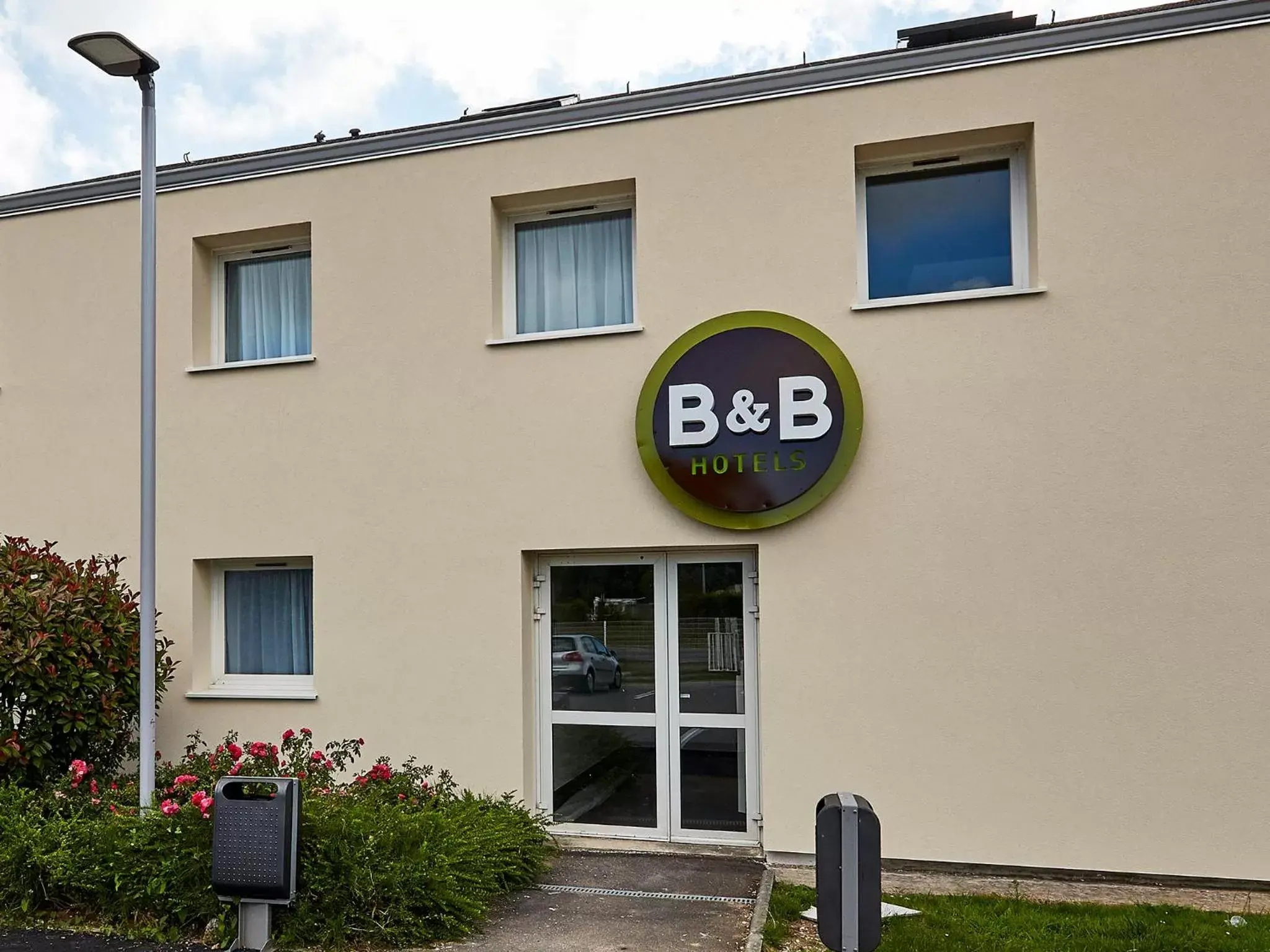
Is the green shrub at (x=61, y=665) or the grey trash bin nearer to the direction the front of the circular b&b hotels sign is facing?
the grey trash bin

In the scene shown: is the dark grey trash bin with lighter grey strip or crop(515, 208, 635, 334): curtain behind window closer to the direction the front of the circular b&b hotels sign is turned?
the dark grey trash bin with lighter grey strip

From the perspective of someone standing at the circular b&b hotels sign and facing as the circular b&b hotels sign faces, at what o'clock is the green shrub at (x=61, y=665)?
The green shrub is roughly at 3 o'clock from the circular b&b hotels sign.

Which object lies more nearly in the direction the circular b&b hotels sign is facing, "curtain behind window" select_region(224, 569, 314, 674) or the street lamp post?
the street lamp post

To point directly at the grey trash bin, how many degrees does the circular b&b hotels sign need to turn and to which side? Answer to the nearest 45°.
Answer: approximately 45° to its right

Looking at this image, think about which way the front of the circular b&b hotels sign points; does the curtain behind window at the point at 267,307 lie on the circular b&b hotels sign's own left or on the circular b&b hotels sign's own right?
on the circular b&b hotels sign's own right

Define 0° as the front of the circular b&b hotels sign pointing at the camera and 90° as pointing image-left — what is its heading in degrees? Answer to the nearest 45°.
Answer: approximately 0°

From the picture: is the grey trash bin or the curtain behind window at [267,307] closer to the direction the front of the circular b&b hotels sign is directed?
the grey trash bin
